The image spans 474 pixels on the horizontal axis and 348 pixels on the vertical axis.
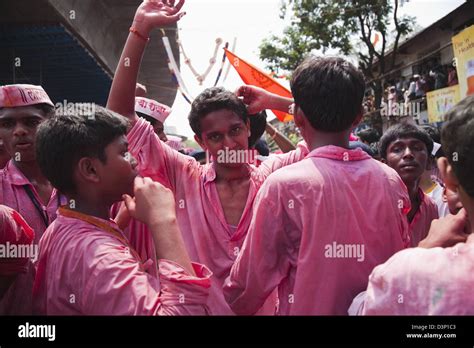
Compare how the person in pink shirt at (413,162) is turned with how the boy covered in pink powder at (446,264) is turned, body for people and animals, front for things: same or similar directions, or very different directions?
very different directions

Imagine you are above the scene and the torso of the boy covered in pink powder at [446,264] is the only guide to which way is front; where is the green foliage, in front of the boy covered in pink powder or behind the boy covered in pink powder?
in front

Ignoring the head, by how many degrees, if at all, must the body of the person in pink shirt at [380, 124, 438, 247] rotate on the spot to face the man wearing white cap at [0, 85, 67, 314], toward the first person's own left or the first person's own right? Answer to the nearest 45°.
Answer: approximately 45° to the first person's own right

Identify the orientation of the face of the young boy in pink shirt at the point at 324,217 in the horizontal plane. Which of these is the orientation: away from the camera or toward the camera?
away from the camera

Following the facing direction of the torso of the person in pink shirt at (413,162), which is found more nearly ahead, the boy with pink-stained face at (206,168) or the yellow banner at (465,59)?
the boy with pink-stained face

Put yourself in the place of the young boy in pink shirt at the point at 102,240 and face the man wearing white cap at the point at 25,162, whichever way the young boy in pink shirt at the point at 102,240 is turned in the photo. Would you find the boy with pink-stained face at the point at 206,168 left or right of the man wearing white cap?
right

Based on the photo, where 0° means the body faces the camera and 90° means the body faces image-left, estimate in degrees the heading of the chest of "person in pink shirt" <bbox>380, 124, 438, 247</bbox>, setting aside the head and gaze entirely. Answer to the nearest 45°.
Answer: approximately 0°
